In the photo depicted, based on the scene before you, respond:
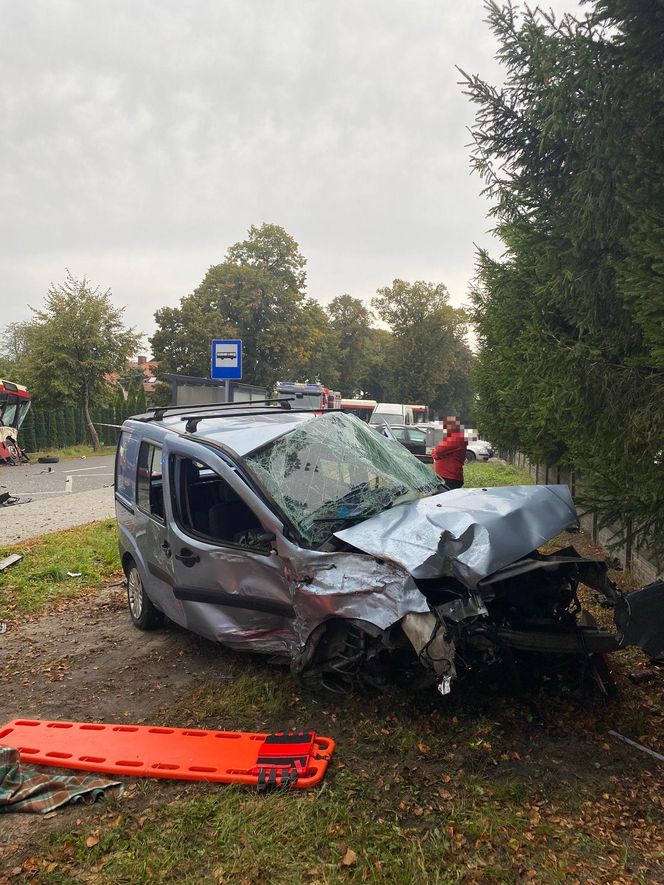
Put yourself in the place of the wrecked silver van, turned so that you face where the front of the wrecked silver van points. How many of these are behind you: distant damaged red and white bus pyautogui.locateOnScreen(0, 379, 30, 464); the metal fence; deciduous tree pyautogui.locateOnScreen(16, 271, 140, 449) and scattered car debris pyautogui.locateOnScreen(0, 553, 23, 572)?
4

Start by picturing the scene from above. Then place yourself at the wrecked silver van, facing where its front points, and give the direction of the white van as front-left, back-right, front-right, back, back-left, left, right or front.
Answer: back-left

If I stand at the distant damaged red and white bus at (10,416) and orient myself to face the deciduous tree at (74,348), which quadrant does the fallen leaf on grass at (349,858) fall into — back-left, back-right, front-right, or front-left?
back-right

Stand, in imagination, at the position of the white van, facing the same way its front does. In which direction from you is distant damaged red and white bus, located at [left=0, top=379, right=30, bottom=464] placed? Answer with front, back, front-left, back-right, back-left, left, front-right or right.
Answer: front-right

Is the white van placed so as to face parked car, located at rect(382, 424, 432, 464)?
yes

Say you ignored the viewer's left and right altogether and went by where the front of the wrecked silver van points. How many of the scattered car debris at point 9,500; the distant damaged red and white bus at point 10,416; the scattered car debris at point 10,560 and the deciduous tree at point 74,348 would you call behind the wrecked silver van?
4

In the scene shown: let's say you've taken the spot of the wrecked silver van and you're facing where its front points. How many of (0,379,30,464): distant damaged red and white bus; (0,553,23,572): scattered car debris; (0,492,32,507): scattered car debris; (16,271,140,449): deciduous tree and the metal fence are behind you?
5
